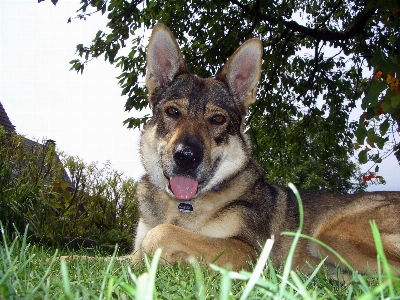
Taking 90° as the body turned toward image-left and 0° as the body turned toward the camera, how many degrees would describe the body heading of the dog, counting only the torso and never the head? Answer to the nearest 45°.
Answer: approximately 45°

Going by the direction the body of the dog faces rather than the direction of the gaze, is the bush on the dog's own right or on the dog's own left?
on the dog's own right
